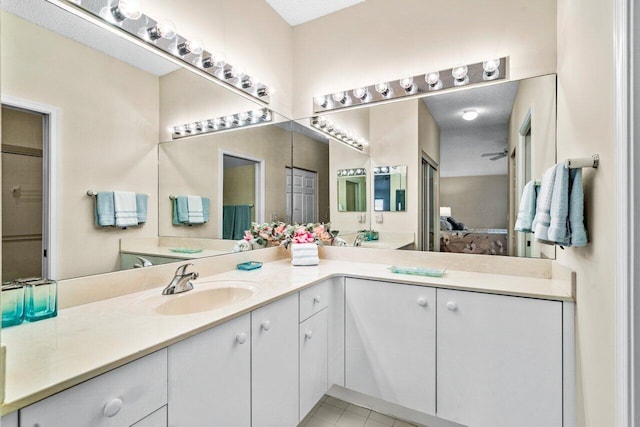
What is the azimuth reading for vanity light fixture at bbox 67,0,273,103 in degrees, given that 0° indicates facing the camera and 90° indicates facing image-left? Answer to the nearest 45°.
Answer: approximately 315°

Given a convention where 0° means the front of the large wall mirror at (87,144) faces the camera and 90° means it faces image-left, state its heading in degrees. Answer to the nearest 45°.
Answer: approximately 315°

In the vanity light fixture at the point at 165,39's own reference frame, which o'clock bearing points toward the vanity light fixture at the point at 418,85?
the vanity light fixture at the point at 418,85 is roughly at 11 o'clock from the vanity light fixture at the point at 165,39.

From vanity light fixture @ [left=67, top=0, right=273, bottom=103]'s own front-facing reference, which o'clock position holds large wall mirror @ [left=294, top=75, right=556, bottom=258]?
The large wall mirror is roughly at 11 o'clock from the vanity light fixture.

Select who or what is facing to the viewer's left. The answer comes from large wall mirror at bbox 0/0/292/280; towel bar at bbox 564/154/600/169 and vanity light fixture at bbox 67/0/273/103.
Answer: the towel bar

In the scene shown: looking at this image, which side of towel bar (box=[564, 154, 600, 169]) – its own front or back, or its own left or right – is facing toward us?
left

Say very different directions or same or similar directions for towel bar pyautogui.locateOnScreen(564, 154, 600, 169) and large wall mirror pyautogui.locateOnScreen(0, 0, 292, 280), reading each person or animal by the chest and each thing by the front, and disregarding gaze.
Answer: very different directions

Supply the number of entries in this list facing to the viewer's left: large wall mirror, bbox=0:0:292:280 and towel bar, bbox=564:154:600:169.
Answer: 1

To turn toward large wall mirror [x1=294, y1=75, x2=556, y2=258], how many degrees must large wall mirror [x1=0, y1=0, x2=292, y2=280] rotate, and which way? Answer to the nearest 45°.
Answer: approximately 45° to its left

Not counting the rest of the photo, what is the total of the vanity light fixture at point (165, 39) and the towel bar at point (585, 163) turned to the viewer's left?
1
